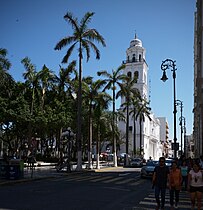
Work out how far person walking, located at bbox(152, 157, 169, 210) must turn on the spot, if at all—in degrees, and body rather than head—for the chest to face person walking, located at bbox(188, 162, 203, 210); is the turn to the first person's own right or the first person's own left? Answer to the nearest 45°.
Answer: approximately 45° to the first person's own left

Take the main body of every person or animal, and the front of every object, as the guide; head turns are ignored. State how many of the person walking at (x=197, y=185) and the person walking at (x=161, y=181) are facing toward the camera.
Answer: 2

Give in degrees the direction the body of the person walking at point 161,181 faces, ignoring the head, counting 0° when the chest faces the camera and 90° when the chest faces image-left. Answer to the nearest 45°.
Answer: approximately 0°

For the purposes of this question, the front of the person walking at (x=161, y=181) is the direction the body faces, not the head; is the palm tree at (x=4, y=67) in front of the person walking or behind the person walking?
behind

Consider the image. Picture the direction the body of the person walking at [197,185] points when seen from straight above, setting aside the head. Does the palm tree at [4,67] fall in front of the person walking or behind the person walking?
behind

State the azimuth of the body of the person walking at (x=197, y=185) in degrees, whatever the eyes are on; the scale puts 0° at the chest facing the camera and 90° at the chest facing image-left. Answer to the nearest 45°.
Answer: approximately 0°

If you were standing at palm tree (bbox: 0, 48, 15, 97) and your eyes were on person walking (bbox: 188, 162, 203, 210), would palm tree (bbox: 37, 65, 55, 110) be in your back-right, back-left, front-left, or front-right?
back-left

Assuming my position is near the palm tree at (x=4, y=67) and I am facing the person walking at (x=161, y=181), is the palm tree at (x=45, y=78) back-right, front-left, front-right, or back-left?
back-left
